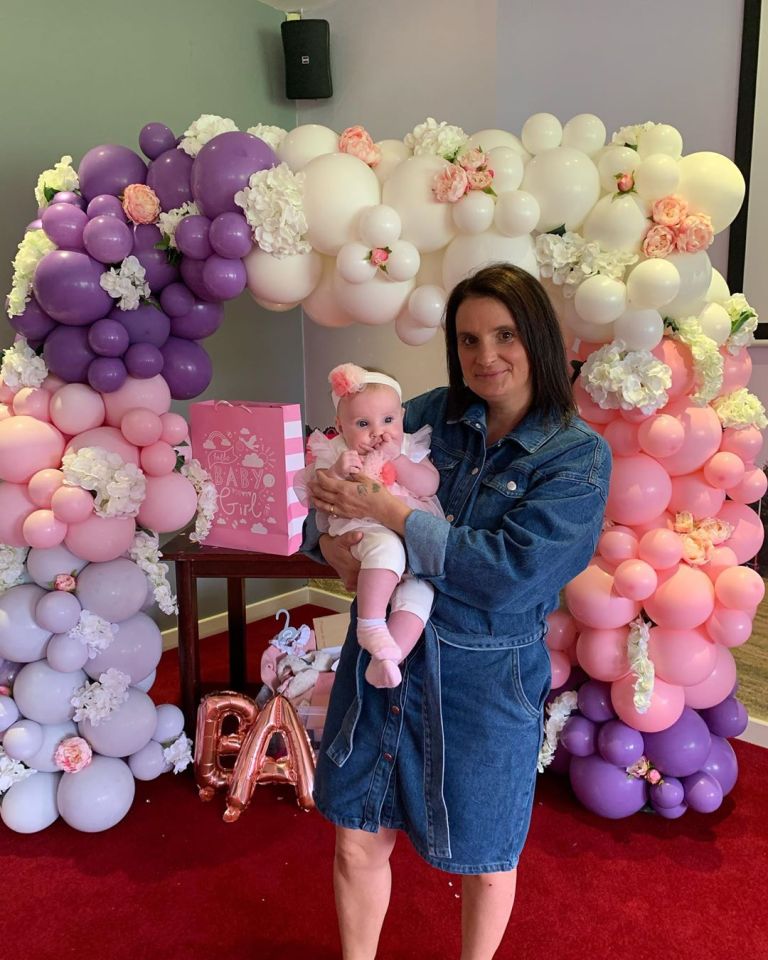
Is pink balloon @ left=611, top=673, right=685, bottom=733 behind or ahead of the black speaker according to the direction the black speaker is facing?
ahead

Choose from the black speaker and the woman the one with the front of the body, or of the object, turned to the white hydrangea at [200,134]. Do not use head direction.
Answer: the black speaker

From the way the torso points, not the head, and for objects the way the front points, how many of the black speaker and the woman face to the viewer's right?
0

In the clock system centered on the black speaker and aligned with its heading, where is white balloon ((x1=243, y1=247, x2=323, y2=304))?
The white balloon is roughly at 12 o'clock from the black speaker.

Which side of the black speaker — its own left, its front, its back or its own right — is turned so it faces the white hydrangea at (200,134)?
front

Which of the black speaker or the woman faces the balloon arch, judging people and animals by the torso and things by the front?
the black speaker

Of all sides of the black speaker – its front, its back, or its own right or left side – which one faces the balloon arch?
front

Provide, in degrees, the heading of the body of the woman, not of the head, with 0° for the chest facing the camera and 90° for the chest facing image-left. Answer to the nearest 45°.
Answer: approximately 45°
